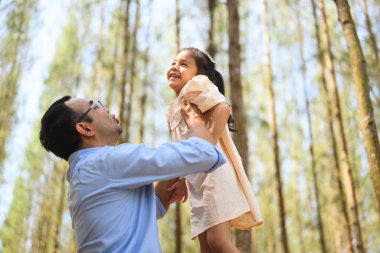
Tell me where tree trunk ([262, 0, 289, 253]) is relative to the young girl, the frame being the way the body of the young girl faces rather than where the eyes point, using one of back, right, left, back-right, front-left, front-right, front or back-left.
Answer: right

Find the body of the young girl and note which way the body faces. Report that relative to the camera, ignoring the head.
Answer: to the viewer's left

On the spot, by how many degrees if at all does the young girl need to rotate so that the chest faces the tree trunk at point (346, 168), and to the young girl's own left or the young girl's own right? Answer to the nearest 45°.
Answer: approximately 90° to the young girl's own right

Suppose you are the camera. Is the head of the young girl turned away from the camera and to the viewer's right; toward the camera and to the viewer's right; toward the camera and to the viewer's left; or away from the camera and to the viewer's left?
toward the camera and to the viewer's left

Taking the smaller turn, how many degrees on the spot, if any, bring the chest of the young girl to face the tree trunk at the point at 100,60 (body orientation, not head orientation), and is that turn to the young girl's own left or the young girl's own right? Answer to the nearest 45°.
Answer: approximately 90° to the young girl's own right

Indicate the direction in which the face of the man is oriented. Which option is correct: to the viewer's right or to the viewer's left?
to the viewer's right

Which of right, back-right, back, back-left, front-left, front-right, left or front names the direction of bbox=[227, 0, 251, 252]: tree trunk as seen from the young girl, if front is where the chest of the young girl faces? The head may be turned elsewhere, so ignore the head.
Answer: right

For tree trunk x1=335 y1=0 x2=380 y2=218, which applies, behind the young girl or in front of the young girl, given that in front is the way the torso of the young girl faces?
behind
